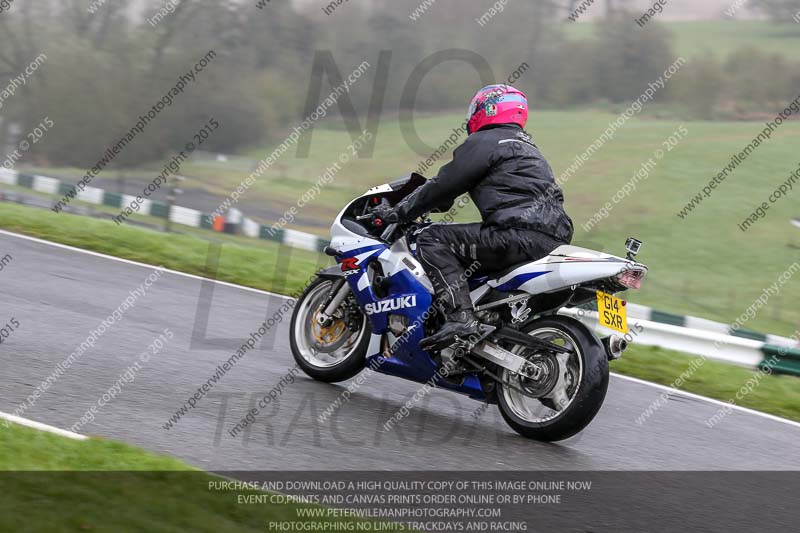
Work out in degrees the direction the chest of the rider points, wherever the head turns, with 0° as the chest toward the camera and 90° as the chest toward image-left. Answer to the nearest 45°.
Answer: approximately 135°

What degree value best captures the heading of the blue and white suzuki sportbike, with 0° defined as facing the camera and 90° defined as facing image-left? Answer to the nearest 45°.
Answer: approximately 135°

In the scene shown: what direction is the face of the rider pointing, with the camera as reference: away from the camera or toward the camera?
away from the camera
